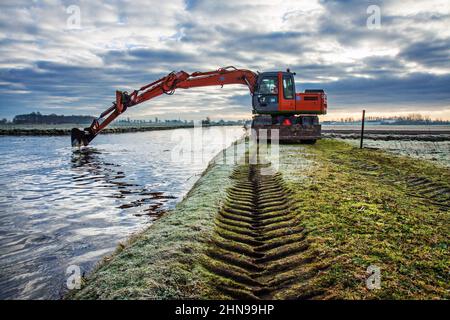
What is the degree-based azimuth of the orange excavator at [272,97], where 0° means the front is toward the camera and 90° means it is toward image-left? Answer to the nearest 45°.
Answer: approximately 90°
